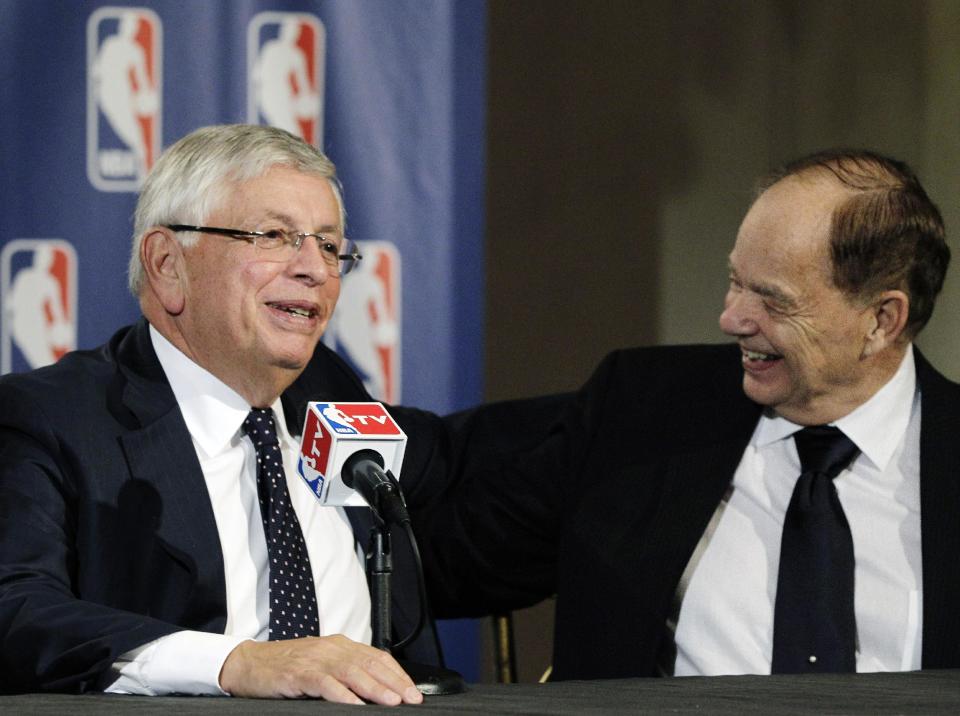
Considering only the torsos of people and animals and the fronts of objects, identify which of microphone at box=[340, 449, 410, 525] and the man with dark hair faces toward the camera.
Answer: the man with dark hair

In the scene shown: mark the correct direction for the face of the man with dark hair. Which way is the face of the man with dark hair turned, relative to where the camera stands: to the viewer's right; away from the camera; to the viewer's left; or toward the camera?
to the viewer's left

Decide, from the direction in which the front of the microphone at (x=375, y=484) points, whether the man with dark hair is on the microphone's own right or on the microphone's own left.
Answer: on the microphone's own right

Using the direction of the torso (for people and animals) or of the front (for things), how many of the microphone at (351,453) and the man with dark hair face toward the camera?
1

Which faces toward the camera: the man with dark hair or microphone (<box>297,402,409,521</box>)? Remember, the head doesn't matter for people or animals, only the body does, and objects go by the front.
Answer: the man with dark hair

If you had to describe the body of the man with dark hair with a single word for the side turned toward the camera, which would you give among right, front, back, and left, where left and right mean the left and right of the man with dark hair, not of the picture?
front

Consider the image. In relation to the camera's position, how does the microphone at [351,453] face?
facing away from the viewer and to the left of the viewer

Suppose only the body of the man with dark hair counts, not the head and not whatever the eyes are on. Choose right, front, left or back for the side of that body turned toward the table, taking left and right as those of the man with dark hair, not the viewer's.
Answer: front

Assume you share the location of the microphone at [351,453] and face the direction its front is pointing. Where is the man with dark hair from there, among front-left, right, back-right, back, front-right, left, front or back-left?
right
